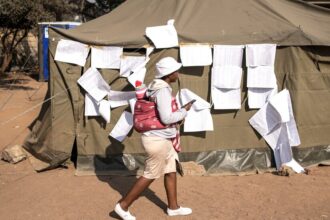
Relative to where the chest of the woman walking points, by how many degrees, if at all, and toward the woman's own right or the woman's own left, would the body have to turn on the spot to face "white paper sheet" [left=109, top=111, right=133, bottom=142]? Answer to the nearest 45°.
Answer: approximately 90° to the woman's own left

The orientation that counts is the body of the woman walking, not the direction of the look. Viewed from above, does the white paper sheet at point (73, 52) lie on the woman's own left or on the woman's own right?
on the woman's own left

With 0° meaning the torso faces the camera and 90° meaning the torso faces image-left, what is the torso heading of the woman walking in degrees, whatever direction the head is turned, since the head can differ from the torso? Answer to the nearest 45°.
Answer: approximately 270°

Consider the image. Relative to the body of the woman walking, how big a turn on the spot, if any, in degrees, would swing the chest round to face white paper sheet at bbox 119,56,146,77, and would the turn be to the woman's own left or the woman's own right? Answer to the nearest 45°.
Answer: approximately 90° to the woman's own left

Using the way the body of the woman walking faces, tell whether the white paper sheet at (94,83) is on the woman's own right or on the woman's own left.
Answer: on the woman's own left

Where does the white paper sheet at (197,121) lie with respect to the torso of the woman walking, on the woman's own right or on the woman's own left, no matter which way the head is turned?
on the woman's own left

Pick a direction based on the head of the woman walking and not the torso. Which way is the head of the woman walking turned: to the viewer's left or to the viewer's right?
to the viewer's right

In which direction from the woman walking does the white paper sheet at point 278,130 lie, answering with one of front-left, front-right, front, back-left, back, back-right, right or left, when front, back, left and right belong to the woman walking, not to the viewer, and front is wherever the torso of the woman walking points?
front-left
